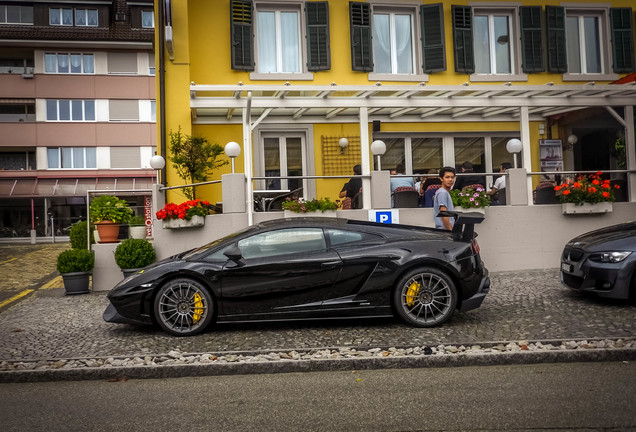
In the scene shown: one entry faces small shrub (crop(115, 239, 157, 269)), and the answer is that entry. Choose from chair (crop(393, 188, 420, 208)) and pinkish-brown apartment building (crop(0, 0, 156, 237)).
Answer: the pinkish-brown apartment building

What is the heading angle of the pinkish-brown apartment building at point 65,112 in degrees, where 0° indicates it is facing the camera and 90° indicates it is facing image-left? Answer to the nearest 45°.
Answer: approximately 0°

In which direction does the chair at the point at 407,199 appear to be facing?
away from the camera

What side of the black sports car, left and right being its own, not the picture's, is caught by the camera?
left

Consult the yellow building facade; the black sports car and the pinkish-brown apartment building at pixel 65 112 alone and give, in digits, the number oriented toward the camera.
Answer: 2

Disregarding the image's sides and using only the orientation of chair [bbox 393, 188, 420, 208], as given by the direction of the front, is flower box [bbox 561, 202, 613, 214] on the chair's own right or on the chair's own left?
on the chair's own right

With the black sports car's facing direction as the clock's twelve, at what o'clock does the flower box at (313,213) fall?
The flower box is roughly at 3 o'clock from the black sports car.

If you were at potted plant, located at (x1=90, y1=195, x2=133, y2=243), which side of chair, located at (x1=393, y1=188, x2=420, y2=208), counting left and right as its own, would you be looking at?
left

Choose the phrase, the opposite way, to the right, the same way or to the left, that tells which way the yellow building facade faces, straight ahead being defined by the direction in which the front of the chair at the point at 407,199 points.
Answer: the opposite way

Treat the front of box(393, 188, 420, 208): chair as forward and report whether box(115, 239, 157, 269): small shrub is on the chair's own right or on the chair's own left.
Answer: on the chair's own left
